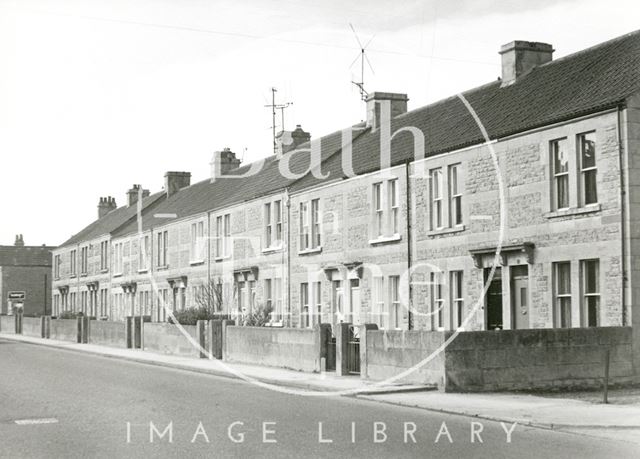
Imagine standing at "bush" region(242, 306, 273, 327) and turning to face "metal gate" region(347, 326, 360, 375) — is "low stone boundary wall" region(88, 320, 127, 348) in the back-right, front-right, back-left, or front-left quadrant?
back-right

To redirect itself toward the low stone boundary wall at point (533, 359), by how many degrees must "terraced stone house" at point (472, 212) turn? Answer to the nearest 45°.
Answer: approximately 45° to its left

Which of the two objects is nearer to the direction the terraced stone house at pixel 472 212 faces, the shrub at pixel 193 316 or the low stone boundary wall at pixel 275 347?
the low stone boundary wall

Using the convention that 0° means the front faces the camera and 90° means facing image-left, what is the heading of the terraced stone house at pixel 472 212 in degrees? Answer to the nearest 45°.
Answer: approximately 45°

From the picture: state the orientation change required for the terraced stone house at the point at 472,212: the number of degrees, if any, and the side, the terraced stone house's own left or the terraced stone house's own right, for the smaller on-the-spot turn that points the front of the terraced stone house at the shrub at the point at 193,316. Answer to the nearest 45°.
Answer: approximately 90° to the terraced stone house's own right

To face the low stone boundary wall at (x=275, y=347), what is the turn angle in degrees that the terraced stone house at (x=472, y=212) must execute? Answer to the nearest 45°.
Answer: approximately 45° to its right

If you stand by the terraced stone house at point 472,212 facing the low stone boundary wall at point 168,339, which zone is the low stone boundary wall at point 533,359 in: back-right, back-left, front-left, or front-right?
back-left

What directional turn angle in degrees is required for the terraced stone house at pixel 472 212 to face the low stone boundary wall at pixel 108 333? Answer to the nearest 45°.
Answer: approximately 90° to its right

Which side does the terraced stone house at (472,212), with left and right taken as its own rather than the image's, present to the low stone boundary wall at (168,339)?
right

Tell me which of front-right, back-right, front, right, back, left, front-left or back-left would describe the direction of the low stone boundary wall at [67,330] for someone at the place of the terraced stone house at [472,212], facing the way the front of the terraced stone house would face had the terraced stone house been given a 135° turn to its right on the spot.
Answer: front-left

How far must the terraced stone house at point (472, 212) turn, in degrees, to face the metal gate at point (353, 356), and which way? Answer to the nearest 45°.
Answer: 0° — it already faces it
